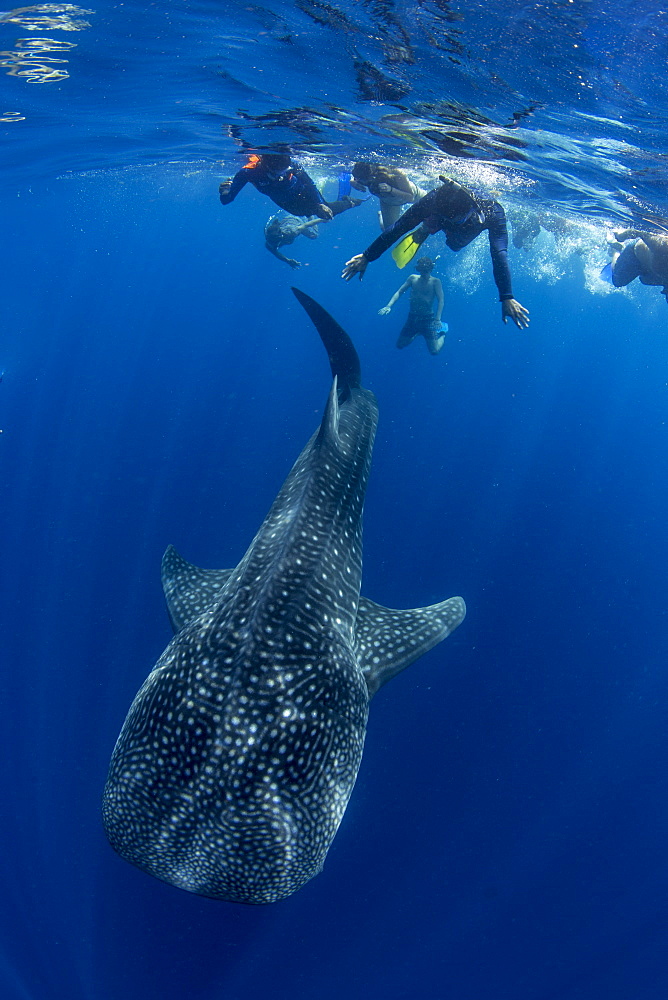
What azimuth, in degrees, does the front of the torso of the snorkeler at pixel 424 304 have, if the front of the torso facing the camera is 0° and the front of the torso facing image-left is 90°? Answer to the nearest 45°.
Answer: approximately 0°

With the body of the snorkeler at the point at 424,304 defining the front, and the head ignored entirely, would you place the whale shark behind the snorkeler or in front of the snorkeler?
in front
